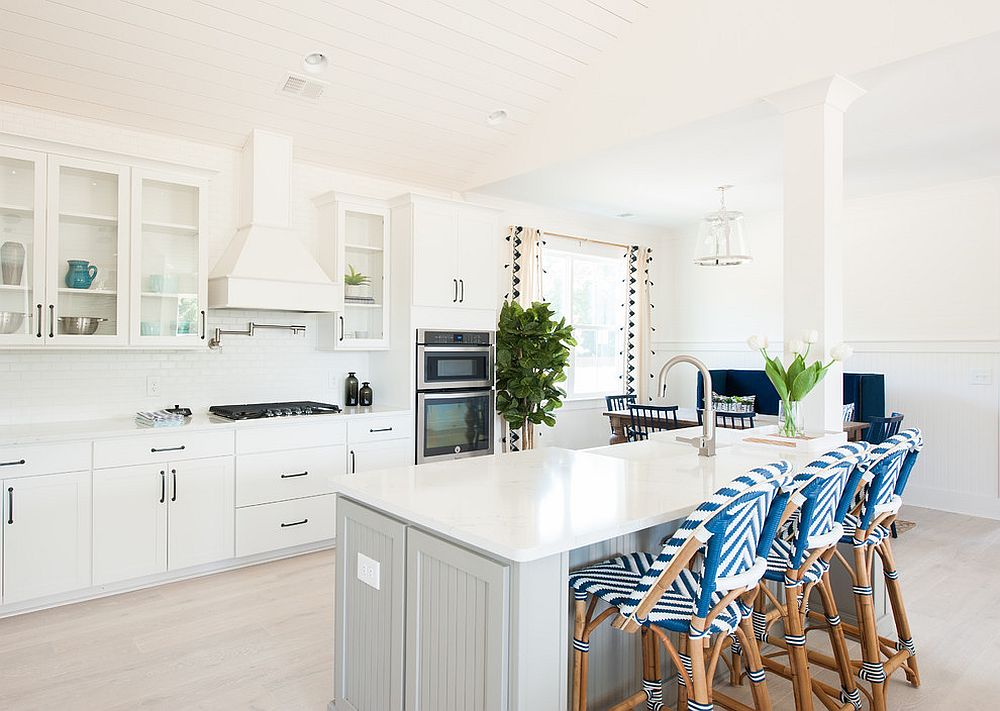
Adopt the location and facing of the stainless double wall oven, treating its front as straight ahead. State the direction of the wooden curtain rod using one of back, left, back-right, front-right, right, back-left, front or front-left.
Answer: left

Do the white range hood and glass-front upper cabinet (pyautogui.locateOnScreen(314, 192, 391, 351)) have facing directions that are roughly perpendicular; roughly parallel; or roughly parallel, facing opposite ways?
roughly parallel

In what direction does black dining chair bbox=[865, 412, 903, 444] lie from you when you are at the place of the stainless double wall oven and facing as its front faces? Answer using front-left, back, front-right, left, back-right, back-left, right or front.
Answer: front-left

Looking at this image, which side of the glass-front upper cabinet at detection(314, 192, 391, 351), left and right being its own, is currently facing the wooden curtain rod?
left

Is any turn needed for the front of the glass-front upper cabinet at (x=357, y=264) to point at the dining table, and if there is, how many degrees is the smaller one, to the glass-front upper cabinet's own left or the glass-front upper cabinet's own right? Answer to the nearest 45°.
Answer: approximately 45° to the glass-front upper cabinet's own left

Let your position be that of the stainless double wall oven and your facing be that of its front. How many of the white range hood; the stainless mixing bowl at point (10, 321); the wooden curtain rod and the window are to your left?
2

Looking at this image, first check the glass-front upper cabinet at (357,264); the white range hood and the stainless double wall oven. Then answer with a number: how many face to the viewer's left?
0

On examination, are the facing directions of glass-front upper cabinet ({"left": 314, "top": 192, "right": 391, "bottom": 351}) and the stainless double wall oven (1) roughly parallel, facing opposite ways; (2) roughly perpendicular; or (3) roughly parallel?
roughly parallel

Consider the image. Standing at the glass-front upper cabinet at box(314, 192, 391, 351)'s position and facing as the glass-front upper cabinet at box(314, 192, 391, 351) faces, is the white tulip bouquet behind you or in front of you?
in front

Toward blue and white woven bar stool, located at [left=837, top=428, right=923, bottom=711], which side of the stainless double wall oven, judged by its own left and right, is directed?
front

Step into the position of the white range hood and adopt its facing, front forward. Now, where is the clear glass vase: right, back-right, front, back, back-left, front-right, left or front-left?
front

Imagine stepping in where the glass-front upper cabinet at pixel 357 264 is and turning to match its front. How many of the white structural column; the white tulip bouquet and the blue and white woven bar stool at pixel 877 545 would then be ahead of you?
3

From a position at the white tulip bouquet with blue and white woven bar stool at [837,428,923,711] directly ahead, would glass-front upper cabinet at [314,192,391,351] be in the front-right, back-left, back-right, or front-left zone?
back-right

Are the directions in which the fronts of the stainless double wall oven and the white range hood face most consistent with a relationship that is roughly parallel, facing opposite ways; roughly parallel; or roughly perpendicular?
roughly parallel

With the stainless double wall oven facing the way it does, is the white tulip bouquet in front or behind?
in front

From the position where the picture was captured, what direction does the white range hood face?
facing the viewer and to the right of the viewer

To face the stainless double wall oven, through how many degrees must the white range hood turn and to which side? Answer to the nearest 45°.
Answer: approximately 45° to its left
